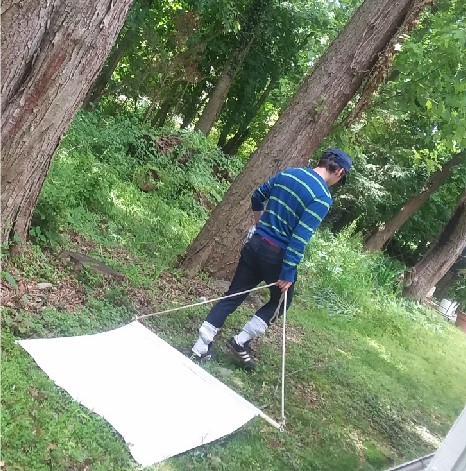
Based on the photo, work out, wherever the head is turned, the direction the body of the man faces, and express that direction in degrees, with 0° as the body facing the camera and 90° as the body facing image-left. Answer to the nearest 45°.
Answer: approximately 225°

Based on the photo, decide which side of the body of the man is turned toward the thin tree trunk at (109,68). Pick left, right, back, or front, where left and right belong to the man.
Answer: left

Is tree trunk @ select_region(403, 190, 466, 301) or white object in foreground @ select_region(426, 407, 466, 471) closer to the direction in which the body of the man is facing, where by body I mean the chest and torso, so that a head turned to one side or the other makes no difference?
the tree trunk

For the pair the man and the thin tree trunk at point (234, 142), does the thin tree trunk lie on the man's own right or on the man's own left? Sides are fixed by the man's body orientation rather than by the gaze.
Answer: on the man's own left

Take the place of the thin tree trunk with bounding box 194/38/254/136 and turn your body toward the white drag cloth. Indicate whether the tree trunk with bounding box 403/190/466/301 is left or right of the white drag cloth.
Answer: left

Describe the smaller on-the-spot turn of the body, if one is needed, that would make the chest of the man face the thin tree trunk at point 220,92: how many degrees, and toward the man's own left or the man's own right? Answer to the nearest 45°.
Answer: approximately 45° to the man's own left
